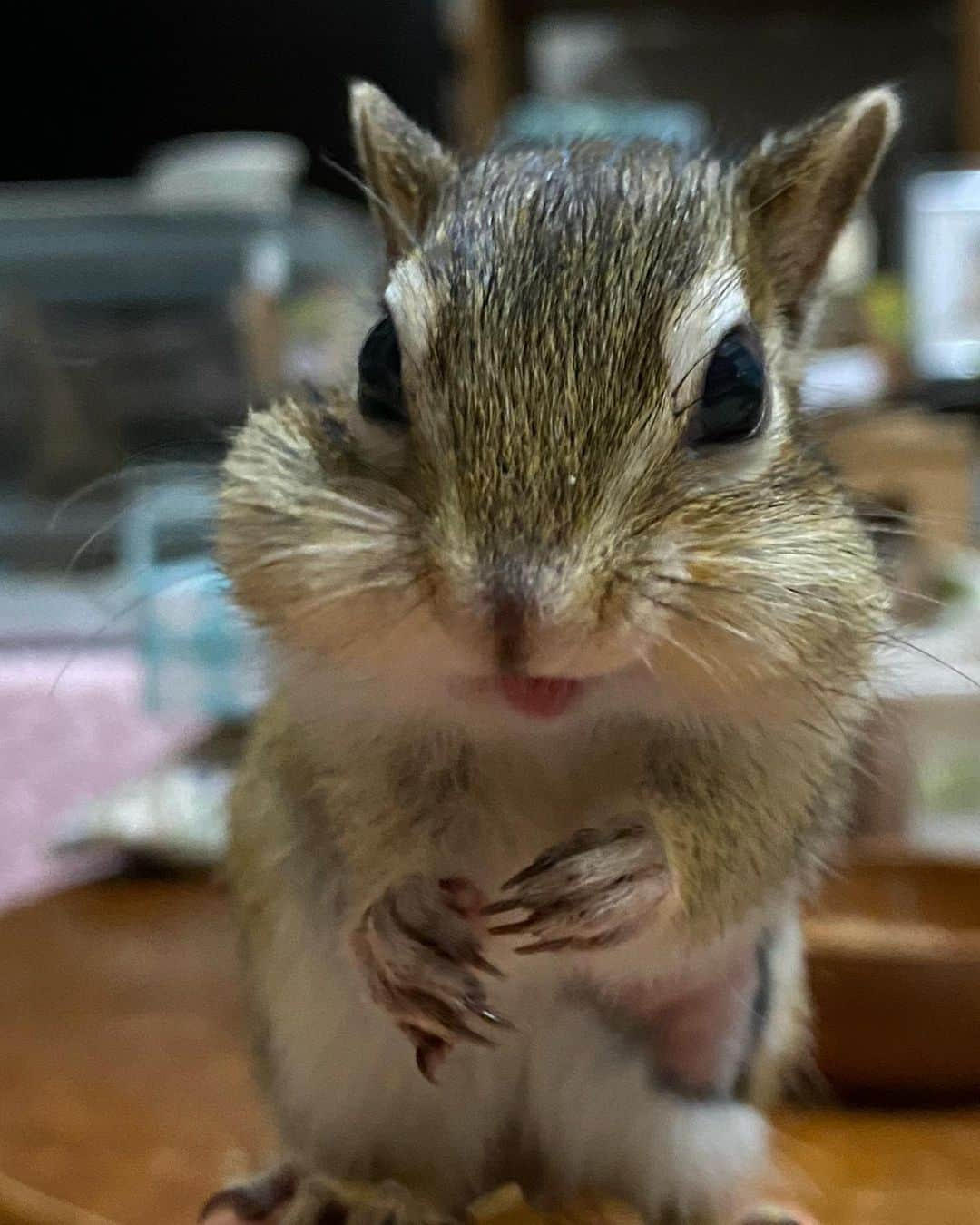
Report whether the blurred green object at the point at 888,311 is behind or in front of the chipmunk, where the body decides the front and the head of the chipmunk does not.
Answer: behind

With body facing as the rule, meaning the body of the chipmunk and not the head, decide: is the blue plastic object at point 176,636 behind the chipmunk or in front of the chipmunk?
behind

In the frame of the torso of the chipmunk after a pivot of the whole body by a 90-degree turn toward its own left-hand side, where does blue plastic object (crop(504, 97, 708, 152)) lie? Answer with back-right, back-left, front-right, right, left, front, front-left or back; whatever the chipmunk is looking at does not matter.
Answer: left

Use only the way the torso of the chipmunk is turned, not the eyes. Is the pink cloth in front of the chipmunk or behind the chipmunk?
behind

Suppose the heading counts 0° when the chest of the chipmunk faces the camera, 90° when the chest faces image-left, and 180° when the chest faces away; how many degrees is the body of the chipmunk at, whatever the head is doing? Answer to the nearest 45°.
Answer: approximately 0°

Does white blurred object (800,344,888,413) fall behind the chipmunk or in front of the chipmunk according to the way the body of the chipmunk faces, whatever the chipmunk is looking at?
behind

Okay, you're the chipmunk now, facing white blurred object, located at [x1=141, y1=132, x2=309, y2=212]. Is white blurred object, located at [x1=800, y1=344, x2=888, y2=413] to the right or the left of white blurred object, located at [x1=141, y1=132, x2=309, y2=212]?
right
